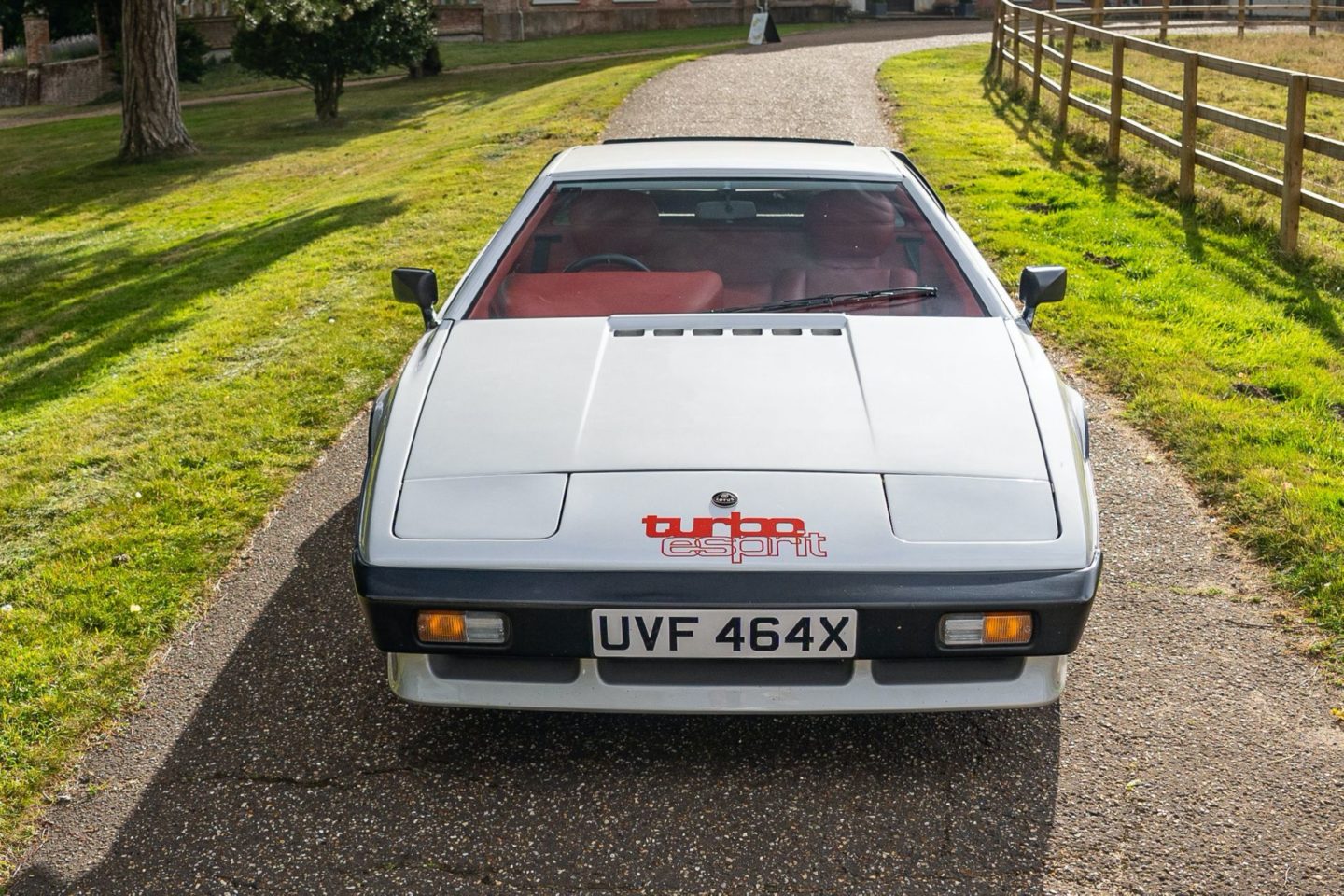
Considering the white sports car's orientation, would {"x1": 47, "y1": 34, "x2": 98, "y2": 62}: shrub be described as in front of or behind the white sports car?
behind

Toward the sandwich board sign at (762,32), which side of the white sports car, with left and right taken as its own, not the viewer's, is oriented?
back

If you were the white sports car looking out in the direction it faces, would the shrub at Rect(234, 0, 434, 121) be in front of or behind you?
behind

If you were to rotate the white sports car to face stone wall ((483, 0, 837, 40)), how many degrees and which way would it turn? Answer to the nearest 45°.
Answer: approximately 180°

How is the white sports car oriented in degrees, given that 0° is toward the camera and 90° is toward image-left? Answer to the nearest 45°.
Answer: approximately 0°
